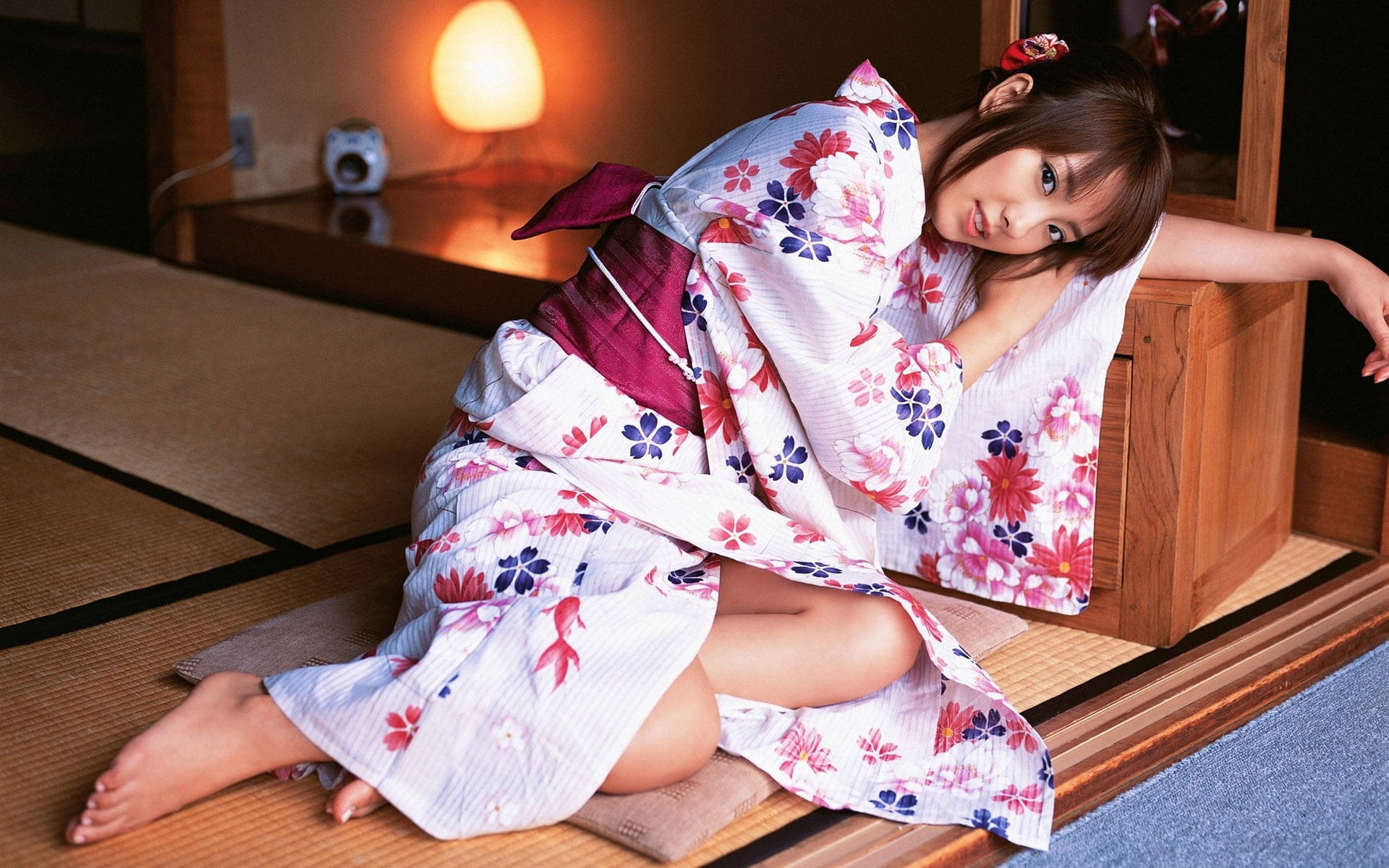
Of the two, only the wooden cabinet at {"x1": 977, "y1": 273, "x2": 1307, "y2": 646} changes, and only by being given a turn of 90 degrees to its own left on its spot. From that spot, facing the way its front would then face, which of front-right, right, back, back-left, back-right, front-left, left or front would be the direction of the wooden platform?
back

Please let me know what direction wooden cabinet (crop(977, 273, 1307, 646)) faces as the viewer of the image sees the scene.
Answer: facing the viewer and to the left of the viewer

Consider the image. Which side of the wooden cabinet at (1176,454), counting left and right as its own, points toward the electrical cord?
right
